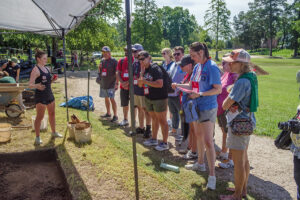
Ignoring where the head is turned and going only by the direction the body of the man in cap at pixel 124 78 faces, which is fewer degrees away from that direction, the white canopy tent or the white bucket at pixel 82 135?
the white bucket

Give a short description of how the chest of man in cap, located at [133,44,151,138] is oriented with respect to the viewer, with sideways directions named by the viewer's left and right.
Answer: facing the viewer and to the left of the viewer

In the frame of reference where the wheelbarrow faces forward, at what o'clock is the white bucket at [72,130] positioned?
The white bucket is roughly at 2 o'clock from the wheelbarrow.

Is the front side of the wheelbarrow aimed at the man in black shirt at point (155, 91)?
no

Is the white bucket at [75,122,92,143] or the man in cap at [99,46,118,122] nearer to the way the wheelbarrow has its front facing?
the man in cap

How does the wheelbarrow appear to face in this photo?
to the viewer's right
